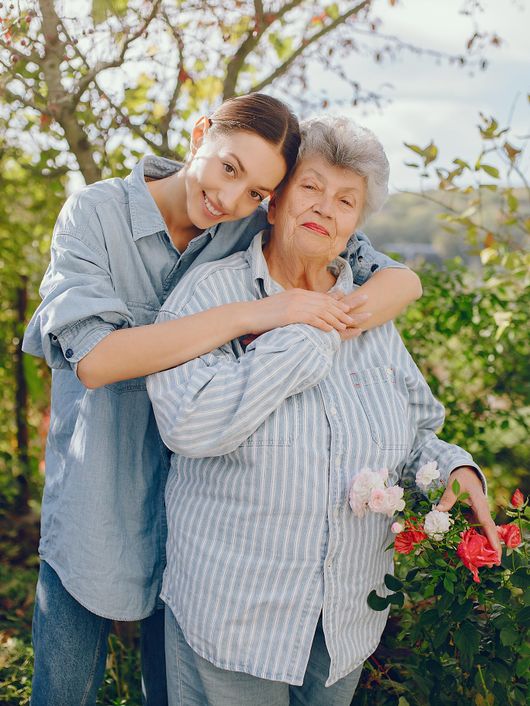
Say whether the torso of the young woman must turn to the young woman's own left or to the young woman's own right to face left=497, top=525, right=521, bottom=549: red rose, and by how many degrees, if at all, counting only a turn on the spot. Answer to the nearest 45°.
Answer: approximately 45° to the young woman's own left

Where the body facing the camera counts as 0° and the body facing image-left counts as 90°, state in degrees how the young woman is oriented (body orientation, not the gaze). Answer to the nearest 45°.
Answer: approximately 315°

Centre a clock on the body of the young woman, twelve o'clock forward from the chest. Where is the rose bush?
The rose bush is roughly at 11 o'clock from the young woman.
